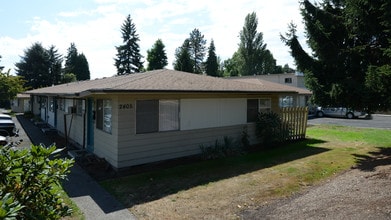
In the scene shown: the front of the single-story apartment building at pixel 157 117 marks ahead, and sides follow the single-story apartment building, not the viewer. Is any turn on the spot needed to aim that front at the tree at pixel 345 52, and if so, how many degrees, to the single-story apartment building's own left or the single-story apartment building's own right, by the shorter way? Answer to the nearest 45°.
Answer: approximately 135° to the single-story apartment building's own left

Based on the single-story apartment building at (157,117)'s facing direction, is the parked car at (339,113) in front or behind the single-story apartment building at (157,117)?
behind

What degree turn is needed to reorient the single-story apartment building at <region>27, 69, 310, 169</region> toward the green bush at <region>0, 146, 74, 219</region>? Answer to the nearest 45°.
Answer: approximately 45° to its left

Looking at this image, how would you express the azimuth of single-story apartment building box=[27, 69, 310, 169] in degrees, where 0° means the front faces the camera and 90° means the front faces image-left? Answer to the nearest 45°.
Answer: approximately 45°
